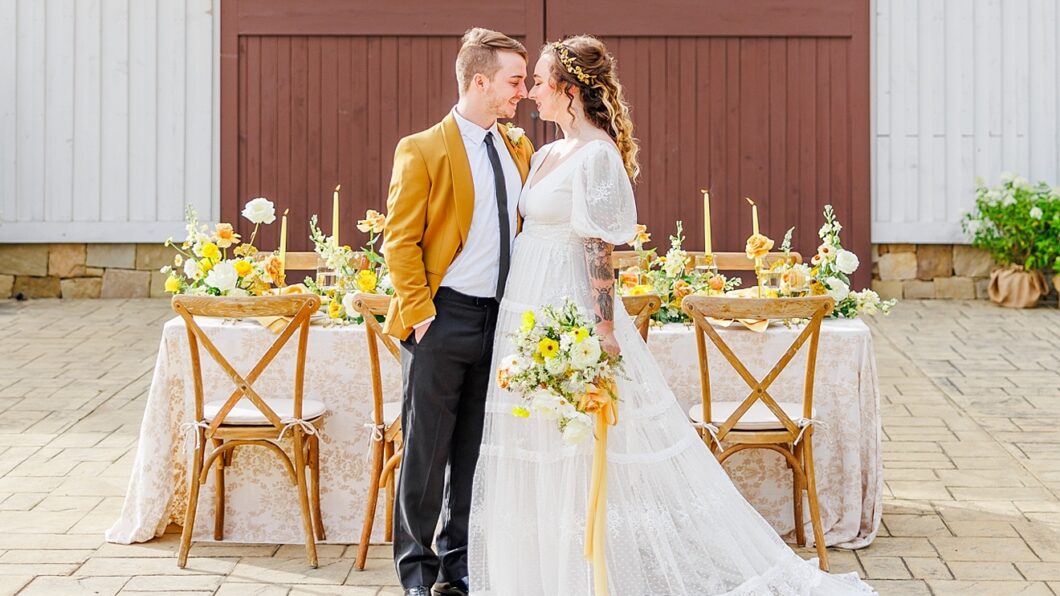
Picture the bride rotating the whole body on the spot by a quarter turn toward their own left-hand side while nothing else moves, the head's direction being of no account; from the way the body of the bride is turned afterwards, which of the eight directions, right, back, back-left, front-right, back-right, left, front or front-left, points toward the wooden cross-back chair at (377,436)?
back-right

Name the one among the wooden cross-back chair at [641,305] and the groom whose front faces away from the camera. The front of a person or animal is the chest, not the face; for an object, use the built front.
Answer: the wooden cross-back chair

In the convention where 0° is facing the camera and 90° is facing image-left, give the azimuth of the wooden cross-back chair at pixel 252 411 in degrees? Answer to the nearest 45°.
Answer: approximately 180°

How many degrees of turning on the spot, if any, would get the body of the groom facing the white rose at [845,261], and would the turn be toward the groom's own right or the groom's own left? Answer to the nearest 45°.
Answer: approximately 90° to the groom's own left

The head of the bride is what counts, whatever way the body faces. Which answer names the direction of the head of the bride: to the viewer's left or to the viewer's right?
to the viewer's left

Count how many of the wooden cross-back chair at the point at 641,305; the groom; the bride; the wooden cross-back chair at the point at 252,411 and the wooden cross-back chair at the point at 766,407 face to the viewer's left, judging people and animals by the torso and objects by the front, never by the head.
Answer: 1

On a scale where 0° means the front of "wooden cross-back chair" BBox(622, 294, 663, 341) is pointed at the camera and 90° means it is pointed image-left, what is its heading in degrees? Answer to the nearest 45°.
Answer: approximately 180°

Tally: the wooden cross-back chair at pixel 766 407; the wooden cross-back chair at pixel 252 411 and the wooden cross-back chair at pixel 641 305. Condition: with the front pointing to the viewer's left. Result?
0

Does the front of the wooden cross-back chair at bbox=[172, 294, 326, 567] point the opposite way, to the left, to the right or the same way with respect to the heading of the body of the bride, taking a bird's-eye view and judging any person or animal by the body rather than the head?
to the right

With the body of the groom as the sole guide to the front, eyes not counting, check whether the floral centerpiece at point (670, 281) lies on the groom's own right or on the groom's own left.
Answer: on the groom's own left

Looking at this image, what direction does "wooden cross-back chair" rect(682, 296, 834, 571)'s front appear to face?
away from the camera

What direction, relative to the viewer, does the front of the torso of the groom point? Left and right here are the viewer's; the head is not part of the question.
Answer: facing the viewer and to the right of the viewer

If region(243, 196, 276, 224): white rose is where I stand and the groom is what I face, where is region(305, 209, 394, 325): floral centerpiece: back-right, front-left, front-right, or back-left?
front-left
